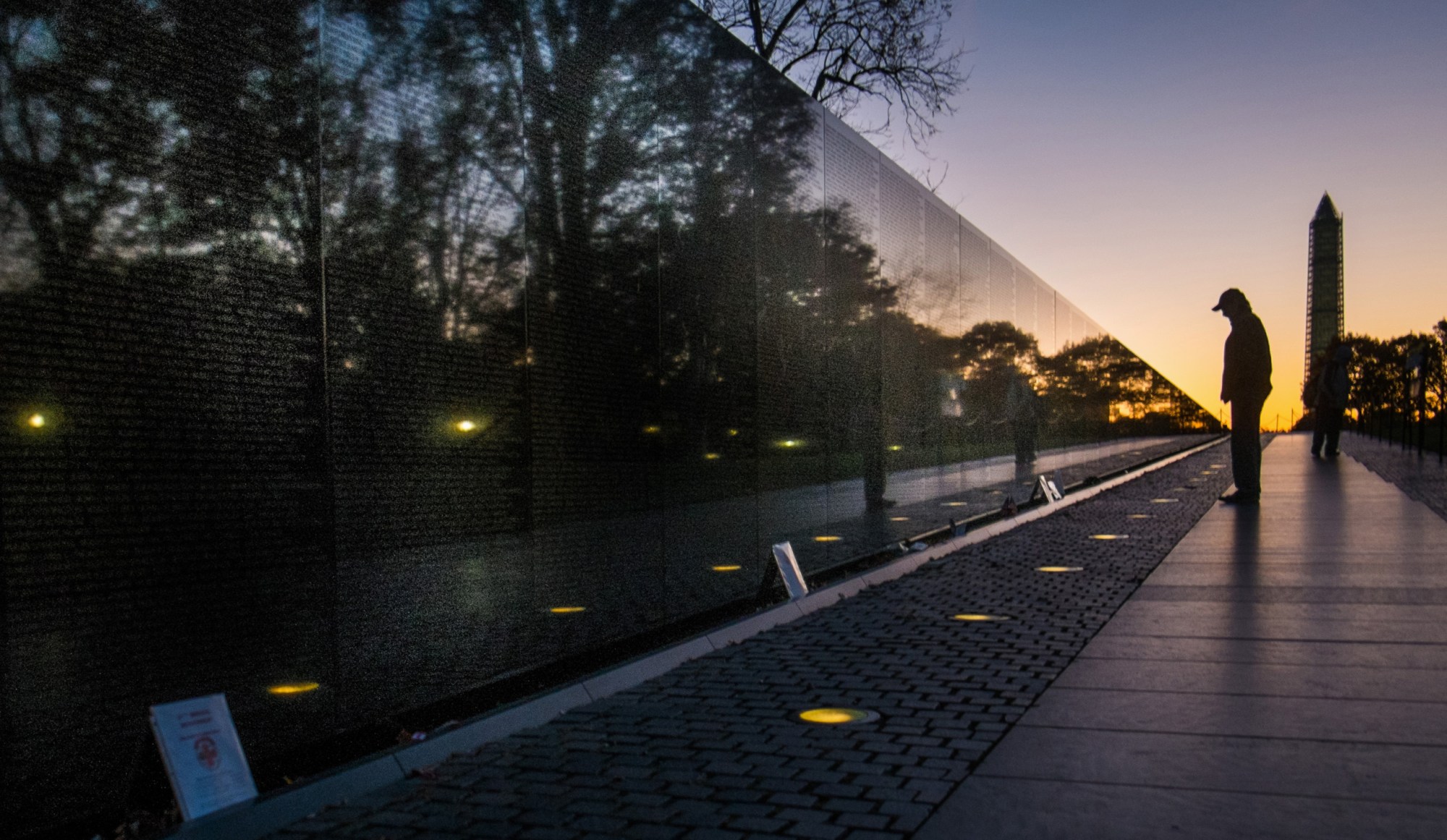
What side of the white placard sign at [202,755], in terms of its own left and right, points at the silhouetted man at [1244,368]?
left

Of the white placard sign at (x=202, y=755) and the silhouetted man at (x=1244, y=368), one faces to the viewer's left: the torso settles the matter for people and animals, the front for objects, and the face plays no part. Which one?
the silhouetted man

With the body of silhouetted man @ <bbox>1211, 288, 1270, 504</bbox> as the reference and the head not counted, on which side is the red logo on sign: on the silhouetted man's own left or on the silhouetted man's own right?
on the silhouetted man's own left

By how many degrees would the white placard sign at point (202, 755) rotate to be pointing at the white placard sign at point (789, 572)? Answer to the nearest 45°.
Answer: approximately 90° to its left

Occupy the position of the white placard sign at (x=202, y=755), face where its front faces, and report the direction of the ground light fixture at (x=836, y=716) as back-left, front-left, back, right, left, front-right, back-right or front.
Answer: front-left

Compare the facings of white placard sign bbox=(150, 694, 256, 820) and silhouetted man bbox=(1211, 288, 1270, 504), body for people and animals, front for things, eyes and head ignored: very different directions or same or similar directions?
very different directions

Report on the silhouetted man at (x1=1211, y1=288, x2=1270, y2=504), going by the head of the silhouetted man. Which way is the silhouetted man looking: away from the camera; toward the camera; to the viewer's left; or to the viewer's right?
to the viewer's left

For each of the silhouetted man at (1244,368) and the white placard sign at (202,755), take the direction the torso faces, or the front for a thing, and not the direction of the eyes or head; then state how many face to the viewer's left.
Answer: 1

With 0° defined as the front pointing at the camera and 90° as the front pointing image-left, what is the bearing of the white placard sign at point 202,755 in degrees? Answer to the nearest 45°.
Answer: approximately 315°

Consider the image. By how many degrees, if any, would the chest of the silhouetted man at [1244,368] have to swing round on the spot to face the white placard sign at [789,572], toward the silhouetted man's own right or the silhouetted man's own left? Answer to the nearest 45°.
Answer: approximately 90° to the silhouetted man's own left

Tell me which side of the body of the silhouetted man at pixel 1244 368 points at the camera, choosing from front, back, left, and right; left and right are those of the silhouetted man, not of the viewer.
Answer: left

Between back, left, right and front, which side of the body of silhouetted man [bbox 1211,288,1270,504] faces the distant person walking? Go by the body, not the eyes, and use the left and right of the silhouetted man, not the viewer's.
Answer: right
